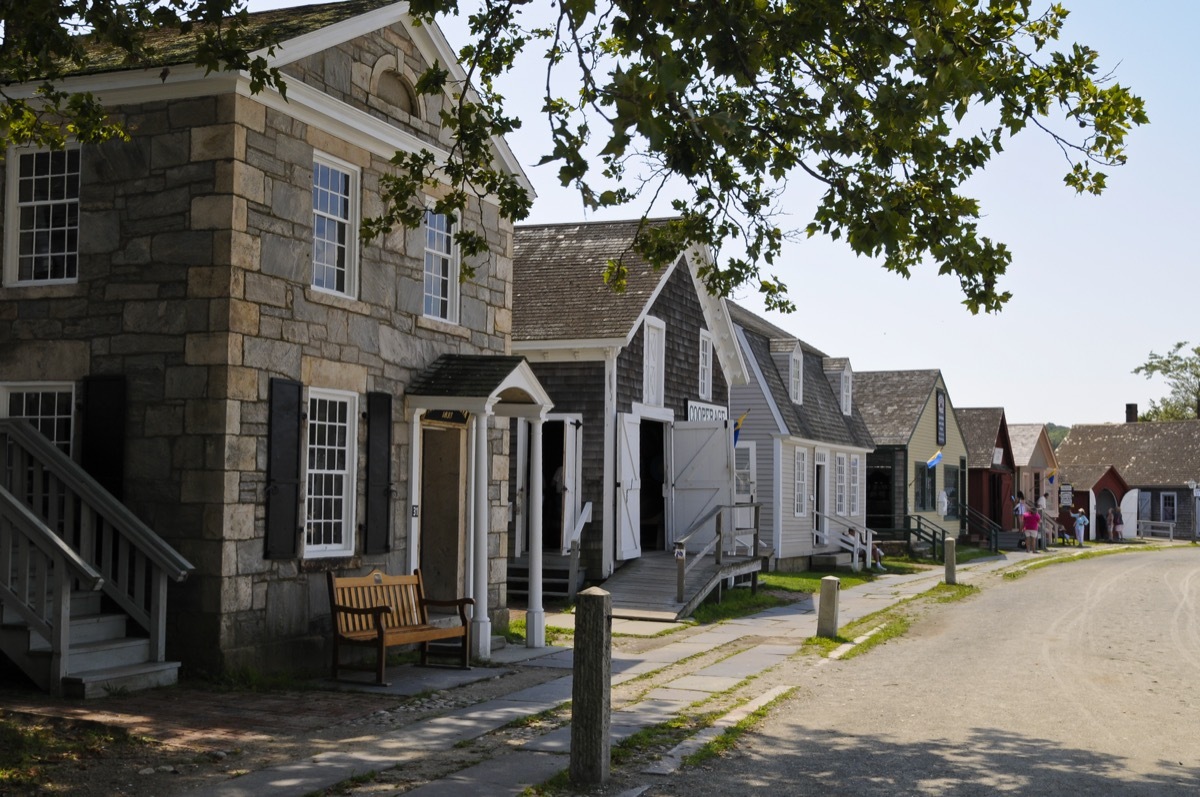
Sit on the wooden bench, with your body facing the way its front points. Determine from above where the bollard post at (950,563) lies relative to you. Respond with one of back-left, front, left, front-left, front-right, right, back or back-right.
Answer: left

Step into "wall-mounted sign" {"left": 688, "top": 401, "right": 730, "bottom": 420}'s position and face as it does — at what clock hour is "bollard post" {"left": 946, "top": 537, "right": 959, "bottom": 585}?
The bollard post is roughly at 10 o'clock from the wall-mounted sign.

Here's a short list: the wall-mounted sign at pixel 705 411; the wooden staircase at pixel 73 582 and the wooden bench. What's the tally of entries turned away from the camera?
0

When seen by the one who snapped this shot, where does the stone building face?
facing the viewer and to the right of the viewer

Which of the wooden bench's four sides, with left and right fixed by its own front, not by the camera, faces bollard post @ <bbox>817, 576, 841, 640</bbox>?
left

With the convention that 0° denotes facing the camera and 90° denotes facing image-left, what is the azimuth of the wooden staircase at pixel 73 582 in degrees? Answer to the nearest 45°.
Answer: approximately 315°

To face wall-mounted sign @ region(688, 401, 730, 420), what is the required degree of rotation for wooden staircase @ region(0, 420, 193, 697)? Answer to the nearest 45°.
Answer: approximately 90° to its left

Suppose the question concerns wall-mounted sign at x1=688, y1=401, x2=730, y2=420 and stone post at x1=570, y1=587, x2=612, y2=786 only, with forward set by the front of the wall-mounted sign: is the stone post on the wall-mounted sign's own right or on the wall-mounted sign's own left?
on the wall-mounted sign's own right

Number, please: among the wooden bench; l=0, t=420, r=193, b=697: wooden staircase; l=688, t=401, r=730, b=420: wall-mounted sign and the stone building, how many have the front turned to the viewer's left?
0

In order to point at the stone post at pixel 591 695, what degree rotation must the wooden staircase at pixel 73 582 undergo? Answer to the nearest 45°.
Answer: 0° — it already faces it

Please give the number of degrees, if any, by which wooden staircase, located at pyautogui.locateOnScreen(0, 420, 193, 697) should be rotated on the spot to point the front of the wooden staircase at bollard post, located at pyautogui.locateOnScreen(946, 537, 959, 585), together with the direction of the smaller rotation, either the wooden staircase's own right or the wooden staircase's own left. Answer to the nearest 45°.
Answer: approximately 90° to the wooden staircase's own left

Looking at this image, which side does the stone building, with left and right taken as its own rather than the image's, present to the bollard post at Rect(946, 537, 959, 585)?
left

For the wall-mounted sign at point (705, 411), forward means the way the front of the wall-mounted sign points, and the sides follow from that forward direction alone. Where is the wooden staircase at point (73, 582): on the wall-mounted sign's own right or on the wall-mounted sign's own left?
on the wall-mounted sign's own right
